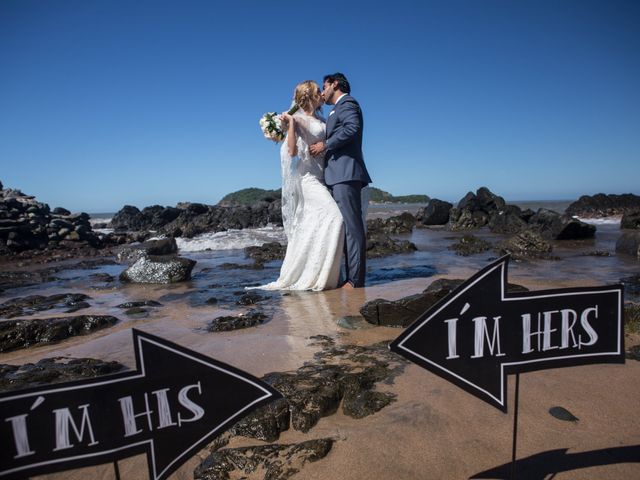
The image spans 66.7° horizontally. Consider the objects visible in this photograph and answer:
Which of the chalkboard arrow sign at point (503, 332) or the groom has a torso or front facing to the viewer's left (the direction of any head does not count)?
the groom

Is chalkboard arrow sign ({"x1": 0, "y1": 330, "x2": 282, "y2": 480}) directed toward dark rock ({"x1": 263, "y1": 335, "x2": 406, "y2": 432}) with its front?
no

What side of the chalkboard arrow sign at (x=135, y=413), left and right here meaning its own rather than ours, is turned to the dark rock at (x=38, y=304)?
back

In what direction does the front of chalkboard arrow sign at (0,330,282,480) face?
toward the camera

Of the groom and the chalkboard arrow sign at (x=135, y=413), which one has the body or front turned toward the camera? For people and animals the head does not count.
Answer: the chalkboard arrow sign

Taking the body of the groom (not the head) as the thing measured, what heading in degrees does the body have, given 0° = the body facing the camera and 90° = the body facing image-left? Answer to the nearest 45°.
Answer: approximately 90°

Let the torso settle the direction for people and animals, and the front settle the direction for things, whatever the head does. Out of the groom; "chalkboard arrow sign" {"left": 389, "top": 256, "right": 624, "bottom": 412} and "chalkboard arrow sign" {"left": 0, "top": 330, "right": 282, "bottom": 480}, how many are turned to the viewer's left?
1

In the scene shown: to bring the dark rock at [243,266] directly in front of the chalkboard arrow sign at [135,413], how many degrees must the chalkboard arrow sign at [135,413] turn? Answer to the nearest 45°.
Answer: approximately 180°

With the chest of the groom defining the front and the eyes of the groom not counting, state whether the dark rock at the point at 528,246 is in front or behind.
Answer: behind

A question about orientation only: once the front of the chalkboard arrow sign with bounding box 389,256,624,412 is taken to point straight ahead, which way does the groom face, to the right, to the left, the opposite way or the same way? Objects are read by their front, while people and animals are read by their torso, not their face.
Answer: to the right

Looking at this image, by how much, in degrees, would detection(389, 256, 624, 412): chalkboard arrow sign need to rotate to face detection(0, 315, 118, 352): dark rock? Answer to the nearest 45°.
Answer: approximately 90° to its right

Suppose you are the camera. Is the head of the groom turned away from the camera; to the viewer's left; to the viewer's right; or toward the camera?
to the viewer's left

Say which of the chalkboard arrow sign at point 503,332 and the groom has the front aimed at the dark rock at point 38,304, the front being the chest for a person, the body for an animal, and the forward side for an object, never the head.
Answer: the groom

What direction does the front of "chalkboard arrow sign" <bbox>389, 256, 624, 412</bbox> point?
toward the camera

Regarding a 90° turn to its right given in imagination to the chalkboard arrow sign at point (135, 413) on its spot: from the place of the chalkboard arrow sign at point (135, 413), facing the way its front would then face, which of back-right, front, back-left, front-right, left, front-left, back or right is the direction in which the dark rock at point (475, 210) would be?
back-right

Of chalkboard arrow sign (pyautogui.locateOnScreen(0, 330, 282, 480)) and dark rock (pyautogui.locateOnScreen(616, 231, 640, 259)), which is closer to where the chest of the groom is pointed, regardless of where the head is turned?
the chalkboard arrow sign
